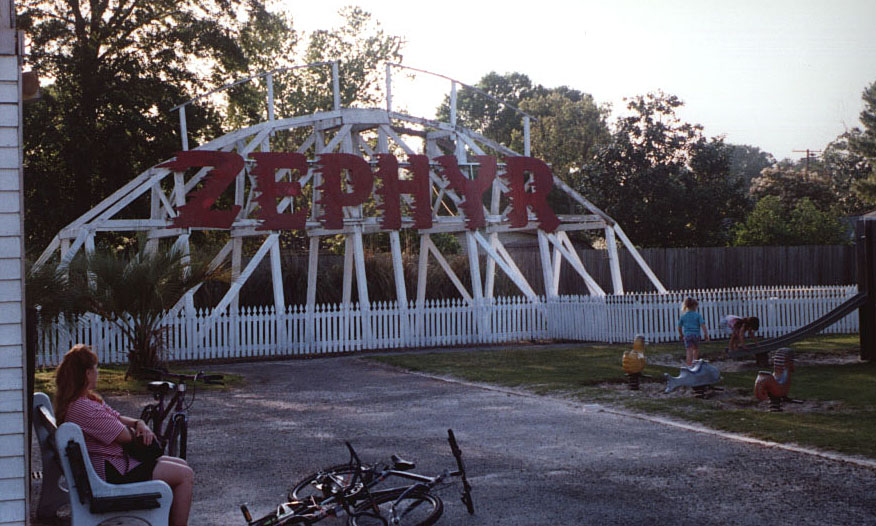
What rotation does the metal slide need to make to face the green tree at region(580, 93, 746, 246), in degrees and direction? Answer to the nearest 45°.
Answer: approximately 90° to its right

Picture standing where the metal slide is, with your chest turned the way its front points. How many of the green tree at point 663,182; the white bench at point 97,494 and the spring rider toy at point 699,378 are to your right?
1

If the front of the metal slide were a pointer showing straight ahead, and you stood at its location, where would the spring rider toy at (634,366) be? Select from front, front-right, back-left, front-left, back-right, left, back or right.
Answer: front-left

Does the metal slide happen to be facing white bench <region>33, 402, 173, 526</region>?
no

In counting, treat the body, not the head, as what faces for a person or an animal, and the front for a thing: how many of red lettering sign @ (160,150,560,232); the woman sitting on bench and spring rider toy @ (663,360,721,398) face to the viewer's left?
0

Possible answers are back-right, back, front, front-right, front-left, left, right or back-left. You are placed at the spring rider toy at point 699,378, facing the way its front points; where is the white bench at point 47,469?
back-right

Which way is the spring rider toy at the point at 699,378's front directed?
to the viewer's right

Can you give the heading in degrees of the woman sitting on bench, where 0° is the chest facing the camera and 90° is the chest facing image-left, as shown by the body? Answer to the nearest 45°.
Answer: approximately 270°

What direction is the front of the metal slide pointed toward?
to the viewer's left

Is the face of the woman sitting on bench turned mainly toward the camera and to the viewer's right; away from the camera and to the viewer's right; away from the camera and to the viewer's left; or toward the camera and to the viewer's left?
away from the camera and to the viewer's right

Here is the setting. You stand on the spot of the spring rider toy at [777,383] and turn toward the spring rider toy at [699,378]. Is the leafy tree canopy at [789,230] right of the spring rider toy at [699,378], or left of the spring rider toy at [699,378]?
right

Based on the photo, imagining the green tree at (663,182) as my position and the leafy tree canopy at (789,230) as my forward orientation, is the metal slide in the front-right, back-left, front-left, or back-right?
front-right
